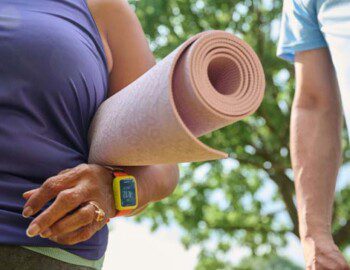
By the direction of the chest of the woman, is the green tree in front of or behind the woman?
behind

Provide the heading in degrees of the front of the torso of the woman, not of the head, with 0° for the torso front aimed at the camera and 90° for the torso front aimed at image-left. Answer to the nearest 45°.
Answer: approximately 0°
